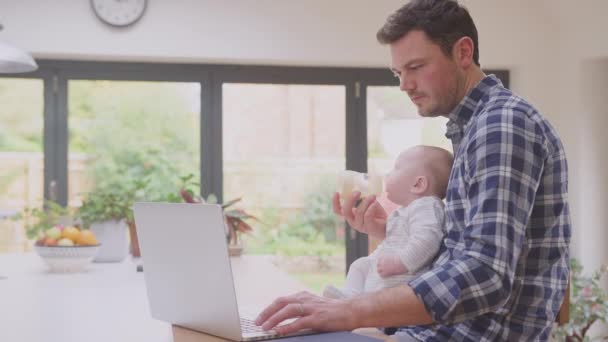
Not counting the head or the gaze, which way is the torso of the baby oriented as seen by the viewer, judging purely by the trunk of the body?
to the viewer's left

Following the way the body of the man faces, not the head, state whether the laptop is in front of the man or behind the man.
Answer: in front

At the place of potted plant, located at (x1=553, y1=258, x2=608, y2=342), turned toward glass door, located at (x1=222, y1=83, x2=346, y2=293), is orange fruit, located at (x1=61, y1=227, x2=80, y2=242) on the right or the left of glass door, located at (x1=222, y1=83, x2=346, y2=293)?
left

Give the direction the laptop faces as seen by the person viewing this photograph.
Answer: facing away from the viewer and to the right of the viewer

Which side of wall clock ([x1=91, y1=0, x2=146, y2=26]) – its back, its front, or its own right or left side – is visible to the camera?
front

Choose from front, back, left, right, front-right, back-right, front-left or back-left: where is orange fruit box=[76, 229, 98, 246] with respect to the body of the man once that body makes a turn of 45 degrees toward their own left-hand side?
right

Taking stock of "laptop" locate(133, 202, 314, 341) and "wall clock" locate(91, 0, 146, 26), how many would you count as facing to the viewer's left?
0

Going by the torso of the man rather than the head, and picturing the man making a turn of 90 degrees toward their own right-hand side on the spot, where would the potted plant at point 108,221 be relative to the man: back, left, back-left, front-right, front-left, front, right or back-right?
front-left

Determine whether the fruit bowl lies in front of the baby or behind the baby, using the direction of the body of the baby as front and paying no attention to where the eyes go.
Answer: in front

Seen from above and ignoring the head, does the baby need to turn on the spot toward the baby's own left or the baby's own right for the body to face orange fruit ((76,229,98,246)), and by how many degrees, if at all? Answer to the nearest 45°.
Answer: approximately 45° to the baby's own right

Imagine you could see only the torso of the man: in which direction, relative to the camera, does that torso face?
to the viewer's left

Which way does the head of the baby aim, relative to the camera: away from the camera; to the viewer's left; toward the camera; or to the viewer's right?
to the viewer's left
